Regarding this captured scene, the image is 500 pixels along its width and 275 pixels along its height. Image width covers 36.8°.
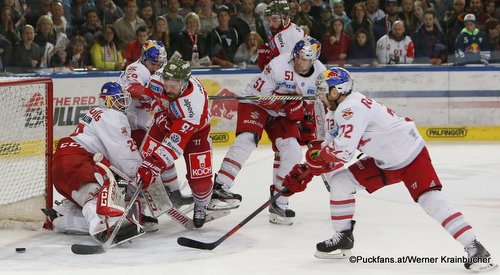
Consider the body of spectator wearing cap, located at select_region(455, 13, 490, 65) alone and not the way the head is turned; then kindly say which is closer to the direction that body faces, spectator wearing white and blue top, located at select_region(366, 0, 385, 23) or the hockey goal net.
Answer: the hockey goal net

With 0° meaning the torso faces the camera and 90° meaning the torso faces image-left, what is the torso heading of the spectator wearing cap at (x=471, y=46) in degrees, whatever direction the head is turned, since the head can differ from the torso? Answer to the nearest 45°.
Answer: approximately 0°

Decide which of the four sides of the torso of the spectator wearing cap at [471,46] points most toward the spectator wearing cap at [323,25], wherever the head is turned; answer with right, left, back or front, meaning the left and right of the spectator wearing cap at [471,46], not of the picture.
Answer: right

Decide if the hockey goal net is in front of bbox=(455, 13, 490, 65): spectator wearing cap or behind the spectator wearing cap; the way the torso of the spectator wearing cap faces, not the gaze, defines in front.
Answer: in front

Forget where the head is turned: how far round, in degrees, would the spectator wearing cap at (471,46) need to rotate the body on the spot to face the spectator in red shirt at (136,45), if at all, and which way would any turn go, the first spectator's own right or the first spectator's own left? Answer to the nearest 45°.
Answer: approximately 90° to the first spectator's own right

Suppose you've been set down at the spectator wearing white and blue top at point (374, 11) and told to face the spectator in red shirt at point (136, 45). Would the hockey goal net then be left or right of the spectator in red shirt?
left

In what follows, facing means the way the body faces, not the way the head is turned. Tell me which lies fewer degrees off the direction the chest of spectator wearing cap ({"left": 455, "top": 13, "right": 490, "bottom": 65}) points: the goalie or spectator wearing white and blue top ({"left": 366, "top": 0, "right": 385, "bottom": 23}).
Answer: the goalie

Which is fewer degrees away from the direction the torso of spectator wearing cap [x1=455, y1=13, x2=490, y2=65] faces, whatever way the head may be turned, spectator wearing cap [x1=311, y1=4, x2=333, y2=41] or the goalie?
the goalie

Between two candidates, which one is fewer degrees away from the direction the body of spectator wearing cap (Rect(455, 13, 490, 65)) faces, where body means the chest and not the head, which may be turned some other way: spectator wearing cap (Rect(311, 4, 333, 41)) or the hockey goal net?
the hockey goal net

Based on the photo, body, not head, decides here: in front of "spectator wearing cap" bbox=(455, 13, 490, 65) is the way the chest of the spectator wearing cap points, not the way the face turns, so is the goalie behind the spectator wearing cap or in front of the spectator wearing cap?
in front
